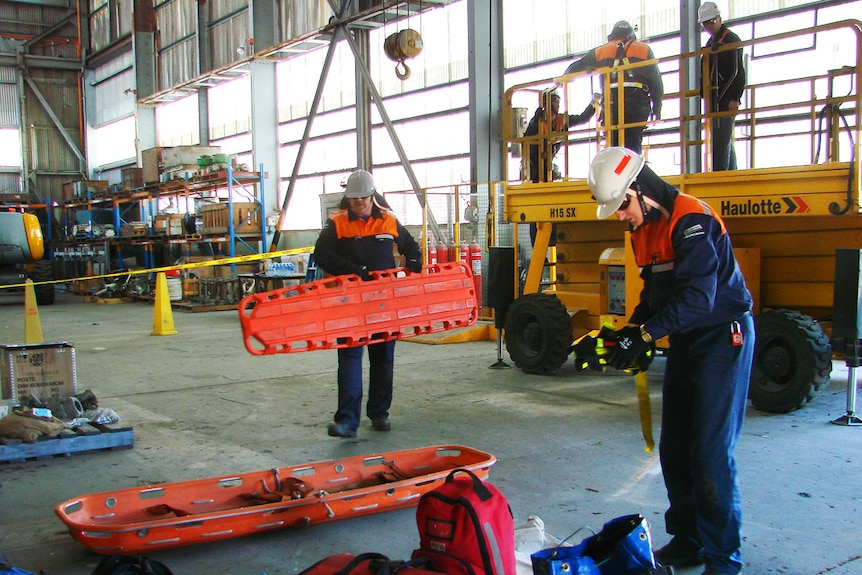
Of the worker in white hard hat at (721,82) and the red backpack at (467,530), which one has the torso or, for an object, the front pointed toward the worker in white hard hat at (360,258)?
the worker in white hard hat at (721,82)

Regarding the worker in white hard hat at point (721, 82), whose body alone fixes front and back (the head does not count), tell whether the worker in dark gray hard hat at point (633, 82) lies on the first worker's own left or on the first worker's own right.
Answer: on the first worker's own right

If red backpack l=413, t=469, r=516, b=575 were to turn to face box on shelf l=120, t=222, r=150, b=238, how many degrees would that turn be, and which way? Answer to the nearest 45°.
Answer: approximately 90° to its right

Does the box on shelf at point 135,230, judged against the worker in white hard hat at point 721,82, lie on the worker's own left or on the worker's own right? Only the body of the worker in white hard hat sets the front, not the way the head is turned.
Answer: on the worker's own right

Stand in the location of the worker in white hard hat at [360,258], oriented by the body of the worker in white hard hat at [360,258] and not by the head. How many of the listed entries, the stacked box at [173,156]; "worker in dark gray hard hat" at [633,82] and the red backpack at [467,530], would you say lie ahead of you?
1

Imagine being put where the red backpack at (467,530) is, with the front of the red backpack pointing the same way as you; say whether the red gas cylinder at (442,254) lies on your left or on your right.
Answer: on your right

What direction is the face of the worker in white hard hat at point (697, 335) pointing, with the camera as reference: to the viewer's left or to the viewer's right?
to the viewer's left

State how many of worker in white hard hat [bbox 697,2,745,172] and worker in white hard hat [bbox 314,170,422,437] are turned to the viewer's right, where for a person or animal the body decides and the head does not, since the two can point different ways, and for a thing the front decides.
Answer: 0
